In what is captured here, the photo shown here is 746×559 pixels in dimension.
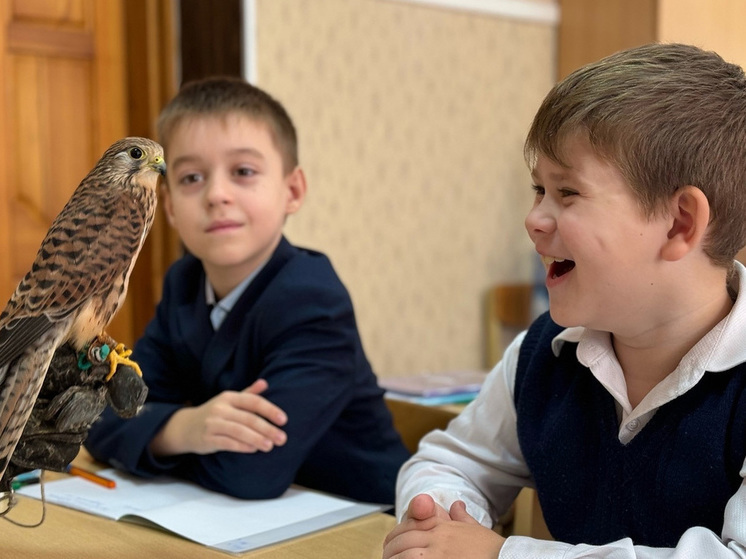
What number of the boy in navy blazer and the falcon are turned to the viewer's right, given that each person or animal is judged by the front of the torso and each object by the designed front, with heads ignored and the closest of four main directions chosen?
1

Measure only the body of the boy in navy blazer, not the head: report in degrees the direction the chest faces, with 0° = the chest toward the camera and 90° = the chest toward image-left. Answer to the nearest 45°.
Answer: approximately 45°

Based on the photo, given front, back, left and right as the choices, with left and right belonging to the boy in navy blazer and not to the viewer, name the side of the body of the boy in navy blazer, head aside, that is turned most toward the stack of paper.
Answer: back

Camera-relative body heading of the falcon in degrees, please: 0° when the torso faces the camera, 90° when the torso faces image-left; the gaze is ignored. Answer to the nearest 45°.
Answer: approximately 270°

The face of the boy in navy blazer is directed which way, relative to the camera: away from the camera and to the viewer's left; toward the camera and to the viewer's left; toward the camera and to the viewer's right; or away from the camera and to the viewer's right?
toward the camera and to the viewer's left
